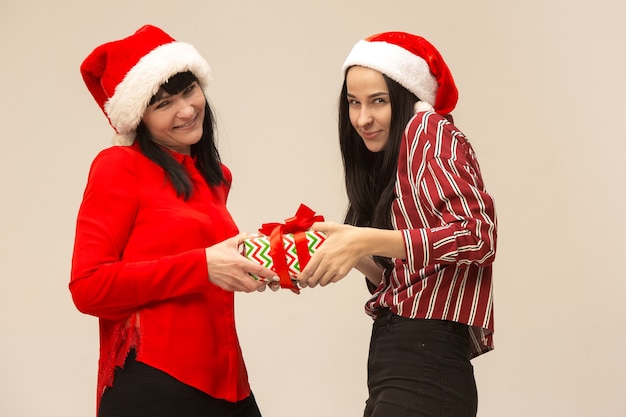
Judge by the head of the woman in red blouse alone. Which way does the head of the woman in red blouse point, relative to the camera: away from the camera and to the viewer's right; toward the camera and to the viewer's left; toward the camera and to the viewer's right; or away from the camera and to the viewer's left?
toward the camera and to the viewer's right

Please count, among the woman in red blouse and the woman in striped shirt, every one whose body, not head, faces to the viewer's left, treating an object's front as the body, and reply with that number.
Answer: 1

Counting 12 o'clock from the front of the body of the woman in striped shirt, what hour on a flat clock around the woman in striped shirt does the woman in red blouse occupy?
The woman in red blouse is roughly at 12 o'clock from the woman in striped shirt.

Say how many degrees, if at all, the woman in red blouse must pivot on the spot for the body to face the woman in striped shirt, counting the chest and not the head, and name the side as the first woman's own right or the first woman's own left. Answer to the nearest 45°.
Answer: approximately 45° to the first woman's own left

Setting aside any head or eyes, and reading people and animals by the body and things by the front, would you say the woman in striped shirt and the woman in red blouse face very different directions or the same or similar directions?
very different directions

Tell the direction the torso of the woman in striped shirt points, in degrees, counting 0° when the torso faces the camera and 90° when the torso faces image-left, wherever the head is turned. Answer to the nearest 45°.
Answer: approximately 90°
